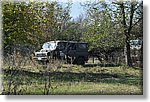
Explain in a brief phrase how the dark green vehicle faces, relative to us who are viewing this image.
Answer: facing the viewer and to the left of the viewer
